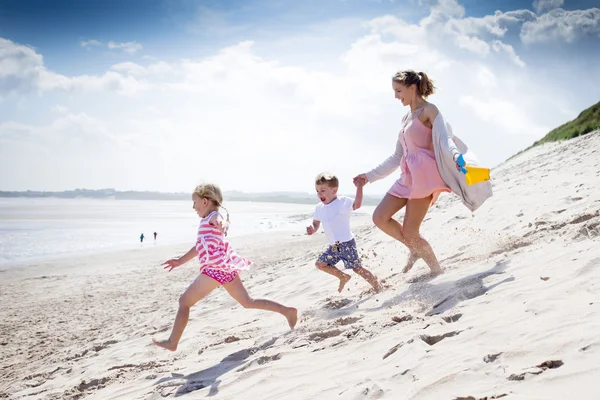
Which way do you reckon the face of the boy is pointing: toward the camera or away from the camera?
toward the camera

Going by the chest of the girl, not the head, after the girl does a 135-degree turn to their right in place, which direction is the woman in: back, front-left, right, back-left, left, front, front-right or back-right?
front-right

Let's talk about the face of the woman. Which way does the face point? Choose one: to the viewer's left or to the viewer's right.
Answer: to the viewer's left

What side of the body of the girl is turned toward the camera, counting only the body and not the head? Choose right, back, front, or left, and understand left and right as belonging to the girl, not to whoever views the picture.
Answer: left

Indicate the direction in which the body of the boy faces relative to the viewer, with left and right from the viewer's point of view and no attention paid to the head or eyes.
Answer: facing the viewer and to the left of the viewer

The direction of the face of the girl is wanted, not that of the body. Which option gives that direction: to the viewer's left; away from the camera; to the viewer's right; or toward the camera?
to the viewer's left

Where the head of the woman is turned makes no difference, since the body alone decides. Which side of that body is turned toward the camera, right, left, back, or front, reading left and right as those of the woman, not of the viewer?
left

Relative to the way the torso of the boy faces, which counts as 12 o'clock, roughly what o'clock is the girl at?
The girl is roughly at 12 o'clock from the boy.

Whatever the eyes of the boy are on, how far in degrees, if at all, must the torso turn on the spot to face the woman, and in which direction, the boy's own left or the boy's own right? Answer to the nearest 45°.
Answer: approximately 90° to the boy's own left
